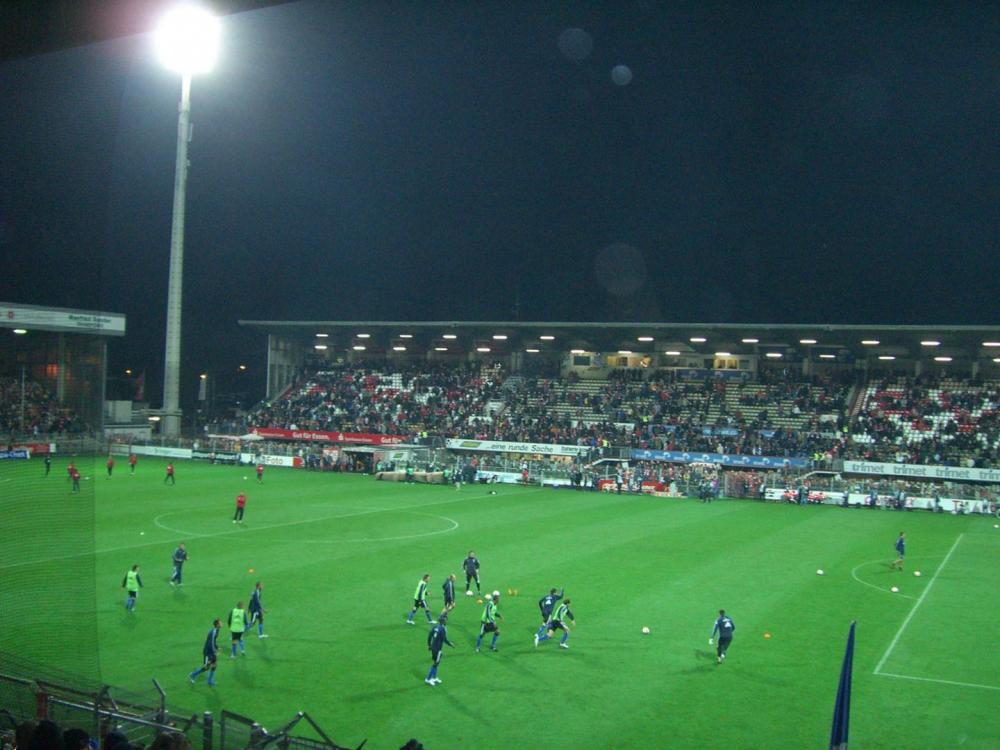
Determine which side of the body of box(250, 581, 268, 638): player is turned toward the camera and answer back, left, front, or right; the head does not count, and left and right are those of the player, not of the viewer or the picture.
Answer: right

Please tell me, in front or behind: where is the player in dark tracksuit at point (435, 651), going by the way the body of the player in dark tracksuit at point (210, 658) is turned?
in front

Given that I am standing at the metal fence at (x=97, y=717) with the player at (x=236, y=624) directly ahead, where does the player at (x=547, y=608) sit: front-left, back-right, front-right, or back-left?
front-right
